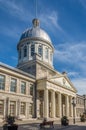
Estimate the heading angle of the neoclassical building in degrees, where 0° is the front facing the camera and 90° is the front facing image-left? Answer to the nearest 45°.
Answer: approximately 315°
